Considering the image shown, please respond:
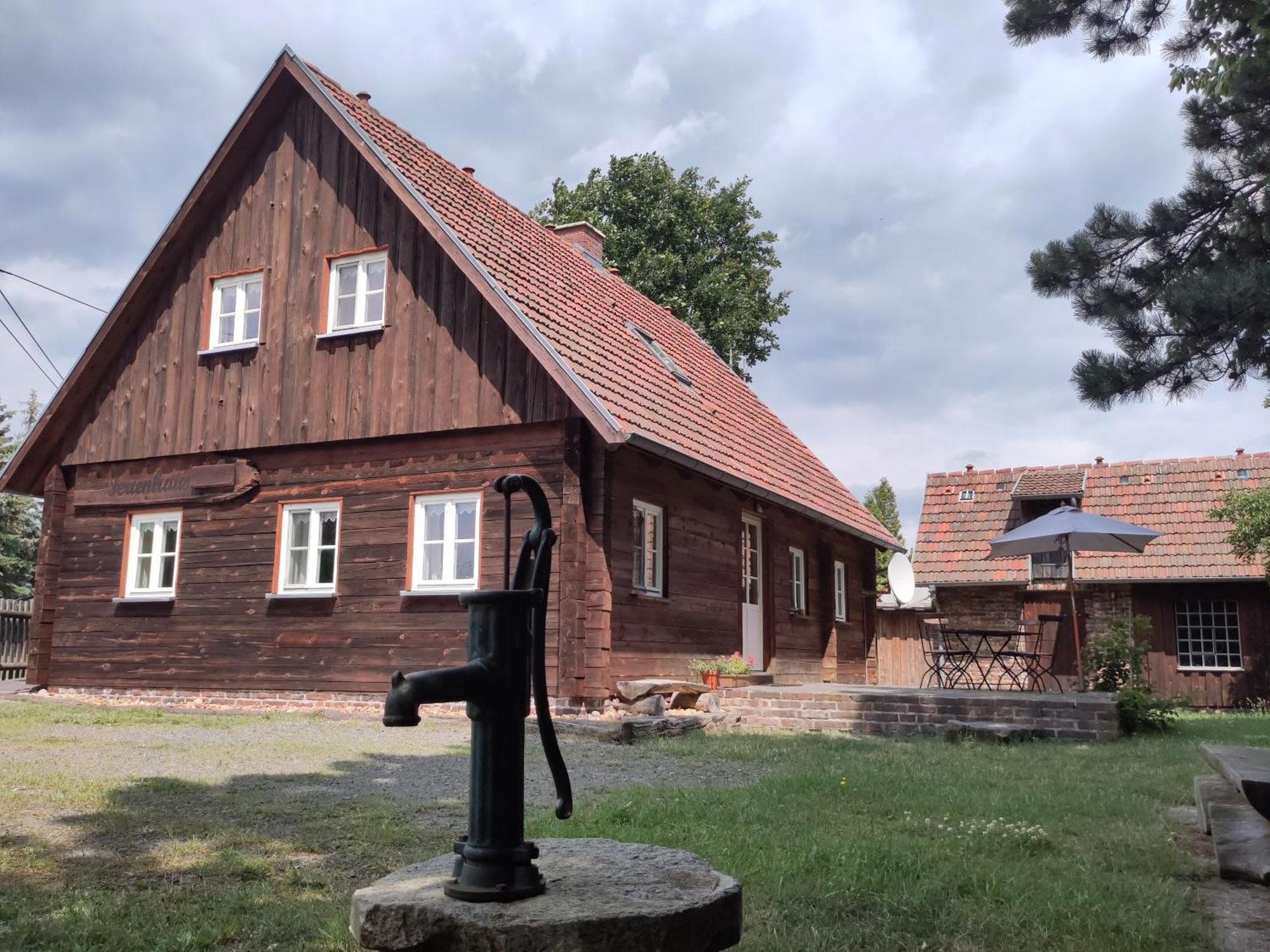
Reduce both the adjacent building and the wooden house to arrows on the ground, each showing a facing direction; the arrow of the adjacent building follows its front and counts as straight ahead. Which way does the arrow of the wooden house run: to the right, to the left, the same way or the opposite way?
to the left

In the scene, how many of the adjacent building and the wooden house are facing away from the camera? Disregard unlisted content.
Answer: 0

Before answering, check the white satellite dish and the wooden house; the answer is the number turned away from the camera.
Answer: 0

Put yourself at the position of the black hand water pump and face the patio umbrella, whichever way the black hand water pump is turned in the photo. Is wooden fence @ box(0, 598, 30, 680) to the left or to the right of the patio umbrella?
left

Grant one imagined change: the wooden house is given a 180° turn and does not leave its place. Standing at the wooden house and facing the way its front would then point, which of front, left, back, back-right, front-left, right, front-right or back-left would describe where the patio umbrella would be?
back-right

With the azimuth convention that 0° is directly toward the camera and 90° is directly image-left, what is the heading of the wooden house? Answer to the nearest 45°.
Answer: approximately 315°

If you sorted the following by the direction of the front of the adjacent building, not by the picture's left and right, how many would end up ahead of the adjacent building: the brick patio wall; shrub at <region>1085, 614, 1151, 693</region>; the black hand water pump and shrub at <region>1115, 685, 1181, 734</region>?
4

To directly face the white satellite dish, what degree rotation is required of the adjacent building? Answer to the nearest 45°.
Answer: approximately 45° to its right

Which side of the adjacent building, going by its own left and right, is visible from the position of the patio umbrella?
front

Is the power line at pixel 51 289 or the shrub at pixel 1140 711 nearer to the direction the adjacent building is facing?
the shrub

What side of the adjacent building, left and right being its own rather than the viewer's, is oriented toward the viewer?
front
